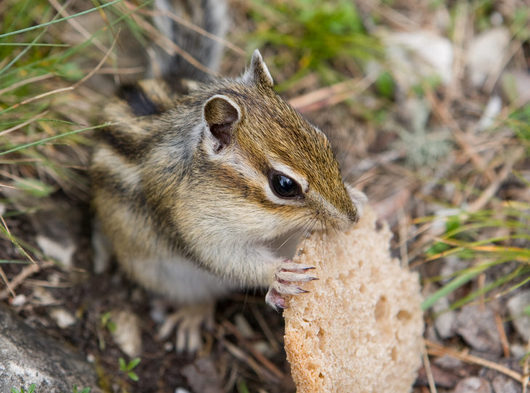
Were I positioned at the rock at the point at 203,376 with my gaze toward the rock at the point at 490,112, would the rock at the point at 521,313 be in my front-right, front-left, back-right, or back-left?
front-right

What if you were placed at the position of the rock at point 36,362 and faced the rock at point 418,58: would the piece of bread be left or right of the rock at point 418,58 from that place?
right

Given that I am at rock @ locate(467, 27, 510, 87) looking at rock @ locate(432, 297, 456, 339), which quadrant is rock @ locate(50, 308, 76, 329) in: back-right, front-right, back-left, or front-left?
front-right

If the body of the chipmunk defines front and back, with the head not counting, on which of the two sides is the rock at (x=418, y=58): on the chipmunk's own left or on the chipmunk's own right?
on the chipmunk's own left

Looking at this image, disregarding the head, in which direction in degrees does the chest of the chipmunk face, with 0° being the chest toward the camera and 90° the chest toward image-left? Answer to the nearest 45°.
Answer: approximately 315°

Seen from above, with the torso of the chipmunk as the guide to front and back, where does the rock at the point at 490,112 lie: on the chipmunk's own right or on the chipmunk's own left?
on the chipmunk's own left

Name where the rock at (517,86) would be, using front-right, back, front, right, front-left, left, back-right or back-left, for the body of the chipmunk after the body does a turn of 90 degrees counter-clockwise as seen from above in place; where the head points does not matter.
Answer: front
